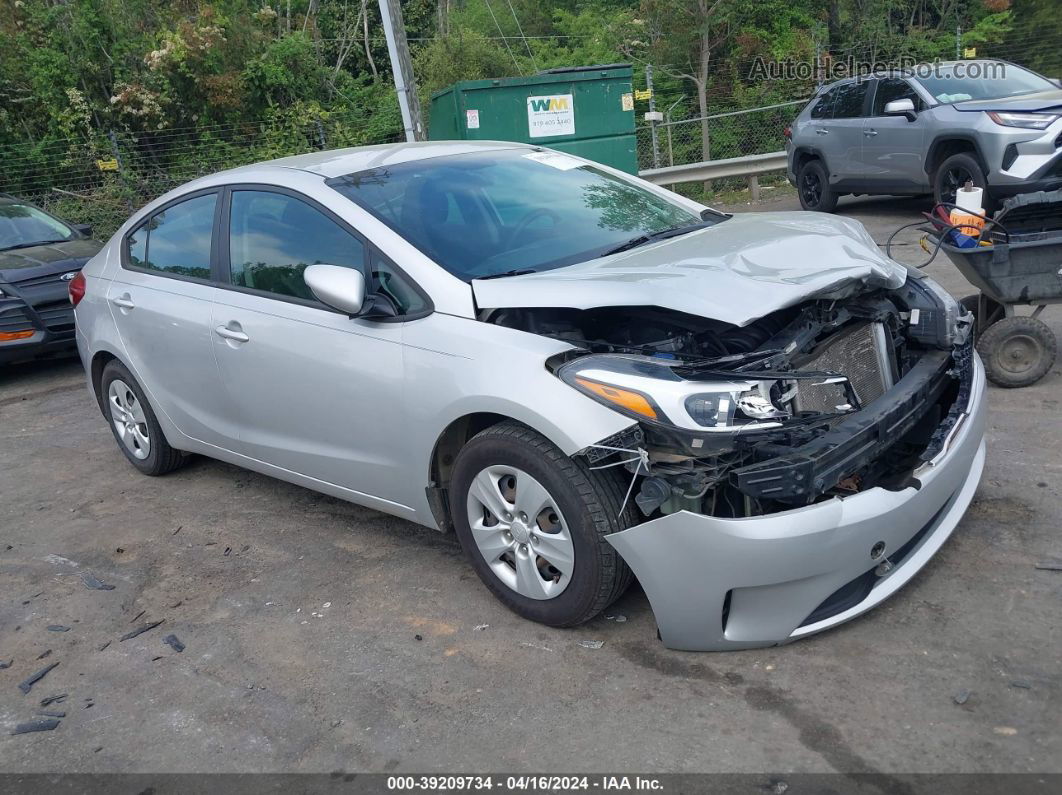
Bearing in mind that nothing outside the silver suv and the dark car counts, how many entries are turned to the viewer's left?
0

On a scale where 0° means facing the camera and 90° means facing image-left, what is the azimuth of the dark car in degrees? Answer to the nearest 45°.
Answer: approximately 315°

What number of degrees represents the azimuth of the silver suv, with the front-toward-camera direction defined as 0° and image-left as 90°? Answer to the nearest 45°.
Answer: approximately 315°

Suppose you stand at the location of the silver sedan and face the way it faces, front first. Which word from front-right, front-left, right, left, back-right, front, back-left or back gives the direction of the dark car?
back

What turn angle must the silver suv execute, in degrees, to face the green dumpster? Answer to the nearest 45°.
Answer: approximately 135° to its right

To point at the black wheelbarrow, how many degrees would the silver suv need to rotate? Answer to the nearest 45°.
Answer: approximately 45° to its right

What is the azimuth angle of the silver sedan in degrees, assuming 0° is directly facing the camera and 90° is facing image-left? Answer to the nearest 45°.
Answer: approximately 315°

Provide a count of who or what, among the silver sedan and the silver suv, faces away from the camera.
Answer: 0

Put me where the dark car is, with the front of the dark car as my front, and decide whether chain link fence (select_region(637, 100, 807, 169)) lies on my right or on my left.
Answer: on my left

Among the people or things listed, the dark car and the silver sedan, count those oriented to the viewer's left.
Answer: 0

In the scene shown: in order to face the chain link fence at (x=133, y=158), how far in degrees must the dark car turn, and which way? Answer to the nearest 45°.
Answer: approximately 135° to its left

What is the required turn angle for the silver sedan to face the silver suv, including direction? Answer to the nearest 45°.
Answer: approximately 90° to its left
